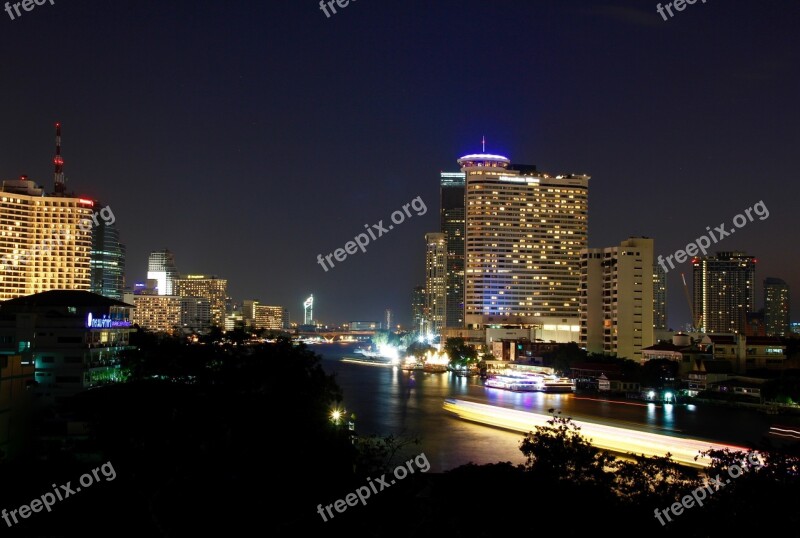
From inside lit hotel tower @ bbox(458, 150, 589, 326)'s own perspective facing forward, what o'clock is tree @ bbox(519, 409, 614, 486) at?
The tree is roughly at 12 o'clock from the lit hotel tower.

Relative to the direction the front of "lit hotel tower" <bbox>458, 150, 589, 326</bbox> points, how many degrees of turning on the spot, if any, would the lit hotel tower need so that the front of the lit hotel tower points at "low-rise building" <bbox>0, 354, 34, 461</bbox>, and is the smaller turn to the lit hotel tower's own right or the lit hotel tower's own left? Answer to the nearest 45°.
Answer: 0° — it already faces it

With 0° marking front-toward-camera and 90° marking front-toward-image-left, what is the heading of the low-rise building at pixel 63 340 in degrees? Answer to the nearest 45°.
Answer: approximately 315°

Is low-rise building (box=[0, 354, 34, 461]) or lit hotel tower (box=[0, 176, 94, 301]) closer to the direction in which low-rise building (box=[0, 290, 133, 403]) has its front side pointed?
the low-rise building

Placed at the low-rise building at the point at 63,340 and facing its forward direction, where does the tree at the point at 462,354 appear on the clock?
The tree is roughly at 9 o'clock from the low-rise building.

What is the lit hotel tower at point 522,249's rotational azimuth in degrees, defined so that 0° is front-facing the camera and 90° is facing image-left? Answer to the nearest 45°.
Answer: approximately 0°

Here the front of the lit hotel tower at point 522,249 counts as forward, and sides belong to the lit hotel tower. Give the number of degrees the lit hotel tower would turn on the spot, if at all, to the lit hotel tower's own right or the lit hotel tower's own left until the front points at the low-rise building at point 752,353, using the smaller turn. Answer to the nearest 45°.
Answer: approximately 45° to the lit hotel tower's own left

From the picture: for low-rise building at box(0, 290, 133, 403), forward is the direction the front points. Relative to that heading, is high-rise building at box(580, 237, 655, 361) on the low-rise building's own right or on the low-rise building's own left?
on the low-rise building's own left
